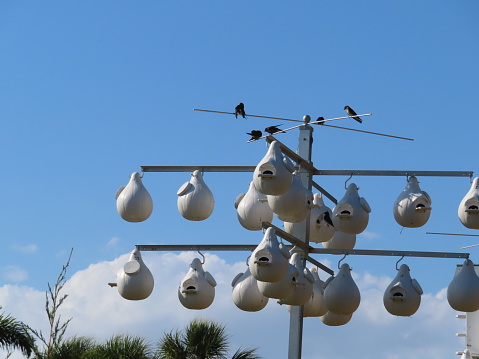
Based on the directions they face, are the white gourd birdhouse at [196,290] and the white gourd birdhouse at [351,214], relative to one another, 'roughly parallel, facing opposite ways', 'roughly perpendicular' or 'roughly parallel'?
roughly parallel

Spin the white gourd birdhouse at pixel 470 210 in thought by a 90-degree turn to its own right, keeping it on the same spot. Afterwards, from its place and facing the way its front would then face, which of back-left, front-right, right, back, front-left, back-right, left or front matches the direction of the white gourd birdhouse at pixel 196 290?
front

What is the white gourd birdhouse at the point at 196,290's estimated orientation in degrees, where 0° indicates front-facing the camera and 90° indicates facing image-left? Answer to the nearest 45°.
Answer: approximately 45°

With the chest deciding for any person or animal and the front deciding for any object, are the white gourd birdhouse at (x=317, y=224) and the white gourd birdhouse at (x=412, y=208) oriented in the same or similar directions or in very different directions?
same or similar directions

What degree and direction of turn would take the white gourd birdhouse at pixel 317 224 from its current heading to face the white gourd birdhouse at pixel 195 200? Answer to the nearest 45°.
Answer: approximately 135° to its right

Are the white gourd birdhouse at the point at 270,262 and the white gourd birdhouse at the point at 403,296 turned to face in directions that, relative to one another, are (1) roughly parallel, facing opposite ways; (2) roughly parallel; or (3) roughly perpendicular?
roughly parallel

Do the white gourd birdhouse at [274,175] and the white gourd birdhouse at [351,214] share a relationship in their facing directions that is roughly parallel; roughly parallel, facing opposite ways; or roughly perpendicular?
roughly parallel

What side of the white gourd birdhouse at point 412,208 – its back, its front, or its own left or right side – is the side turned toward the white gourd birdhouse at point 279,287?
right

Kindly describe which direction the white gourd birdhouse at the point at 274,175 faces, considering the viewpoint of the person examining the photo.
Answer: facing the viewer and to the left of the viewer
